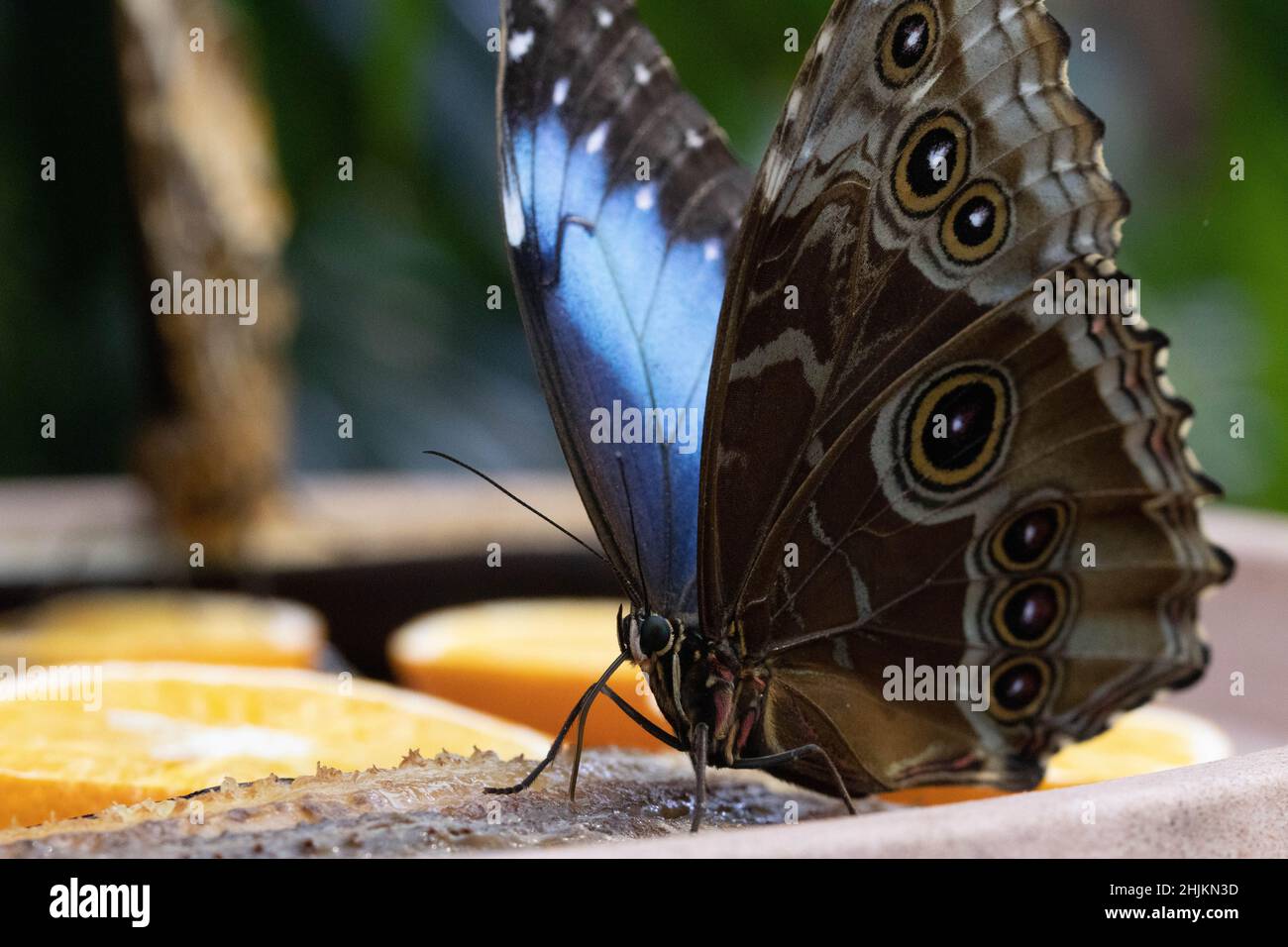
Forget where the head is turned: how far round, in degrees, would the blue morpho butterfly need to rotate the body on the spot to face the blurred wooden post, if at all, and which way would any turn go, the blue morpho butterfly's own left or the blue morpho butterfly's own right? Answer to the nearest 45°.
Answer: approximately 90° to the blue morpho butterfly's own right

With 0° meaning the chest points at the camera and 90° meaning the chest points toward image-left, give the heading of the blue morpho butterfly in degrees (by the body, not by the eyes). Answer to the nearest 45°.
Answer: approximately 45°

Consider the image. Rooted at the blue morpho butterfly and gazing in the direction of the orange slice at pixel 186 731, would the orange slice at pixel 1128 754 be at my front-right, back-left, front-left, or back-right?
back-right
